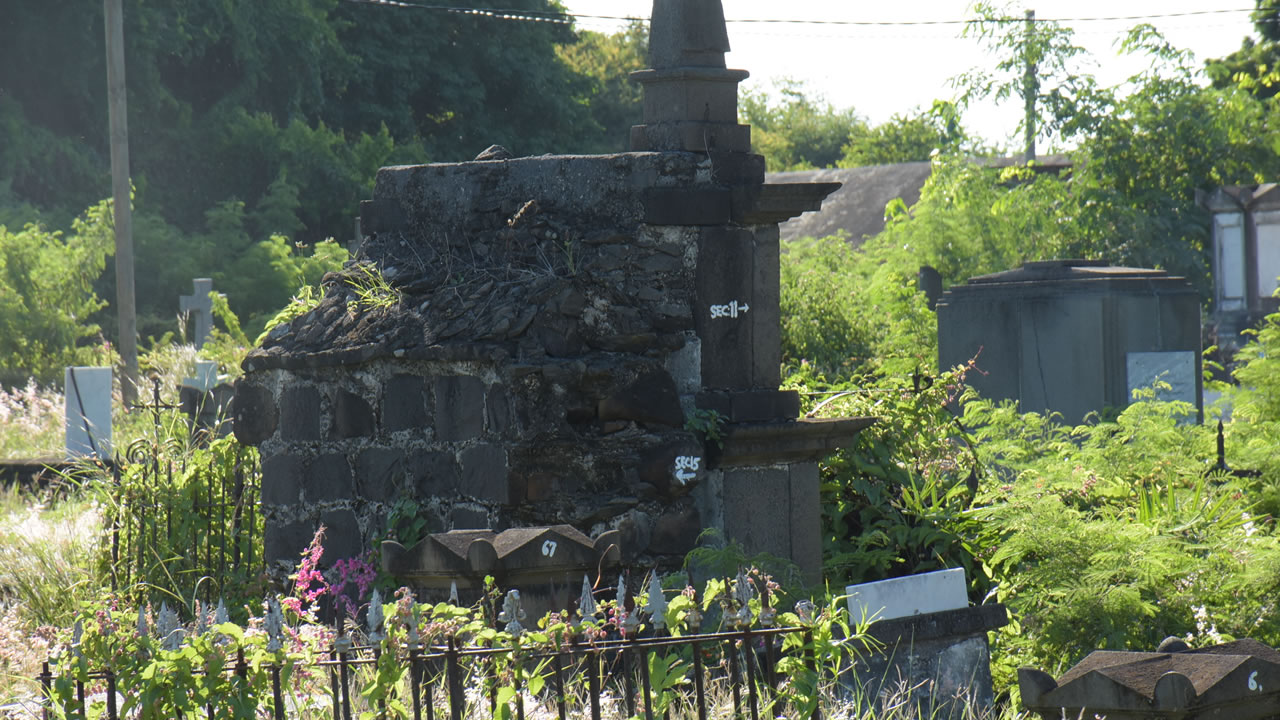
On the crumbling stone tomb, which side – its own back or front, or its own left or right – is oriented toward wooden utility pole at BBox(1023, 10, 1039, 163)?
left

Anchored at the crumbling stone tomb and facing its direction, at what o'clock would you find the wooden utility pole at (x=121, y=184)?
The wooden utility pole is roughly at 8 o'clock from the crumbling stone tomb.

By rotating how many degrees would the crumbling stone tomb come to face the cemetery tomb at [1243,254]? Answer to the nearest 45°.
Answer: approximately 45° to its left

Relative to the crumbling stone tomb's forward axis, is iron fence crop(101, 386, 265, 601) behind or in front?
behind

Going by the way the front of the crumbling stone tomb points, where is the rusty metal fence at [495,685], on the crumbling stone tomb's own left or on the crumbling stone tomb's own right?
on the crumbling stone tomb's own right

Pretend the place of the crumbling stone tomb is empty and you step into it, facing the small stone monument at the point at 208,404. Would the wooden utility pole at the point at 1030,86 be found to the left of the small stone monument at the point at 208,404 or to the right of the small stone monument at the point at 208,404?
right

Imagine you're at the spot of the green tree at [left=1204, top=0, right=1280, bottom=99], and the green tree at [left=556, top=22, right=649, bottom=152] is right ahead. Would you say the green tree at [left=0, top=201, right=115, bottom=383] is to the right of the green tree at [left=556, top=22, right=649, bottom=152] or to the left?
left

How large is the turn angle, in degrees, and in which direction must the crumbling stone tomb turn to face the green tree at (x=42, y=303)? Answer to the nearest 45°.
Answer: approximately 135° to its left

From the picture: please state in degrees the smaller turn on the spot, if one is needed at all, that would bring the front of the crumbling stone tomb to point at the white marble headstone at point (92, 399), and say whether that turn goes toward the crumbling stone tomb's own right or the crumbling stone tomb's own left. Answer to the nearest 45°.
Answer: approximately 135° to the crumbling stone tomb's own left

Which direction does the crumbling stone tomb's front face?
to the viewer's right

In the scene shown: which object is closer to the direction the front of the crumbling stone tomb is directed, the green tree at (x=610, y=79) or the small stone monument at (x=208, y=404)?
the green tree
